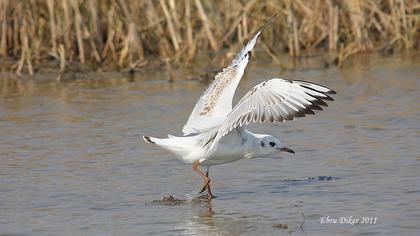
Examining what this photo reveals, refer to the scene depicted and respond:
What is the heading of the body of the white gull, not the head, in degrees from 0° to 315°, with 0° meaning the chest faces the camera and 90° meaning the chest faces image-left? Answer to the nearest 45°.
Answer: approximately 270°
